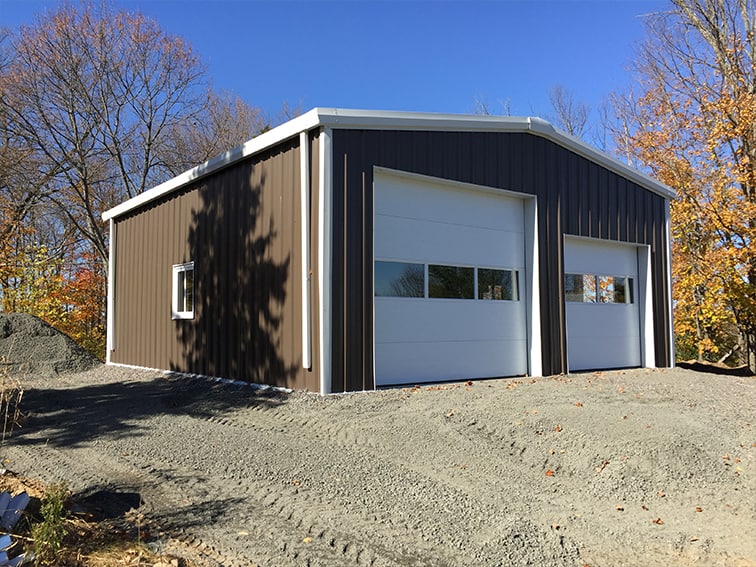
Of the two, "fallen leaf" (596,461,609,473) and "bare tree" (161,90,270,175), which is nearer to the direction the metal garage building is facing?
the fallen leaf

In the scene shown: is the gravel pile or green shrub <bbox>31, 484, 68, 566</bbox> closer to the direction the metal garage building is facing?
the green shrub

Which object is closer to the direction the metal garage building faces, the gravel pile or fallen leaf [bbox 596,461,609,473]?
the fallen leaf

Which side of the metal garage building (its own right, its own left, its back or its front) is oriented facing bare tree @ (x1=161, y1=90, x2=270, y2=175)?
back

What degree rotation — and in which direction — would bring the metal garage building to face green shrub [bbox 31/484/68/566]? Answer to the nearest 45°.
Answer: approximately 45° to its right

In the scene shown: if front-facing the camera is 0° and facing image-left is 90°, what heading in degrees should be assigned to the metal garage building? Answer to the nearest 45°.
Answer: approximately 315°

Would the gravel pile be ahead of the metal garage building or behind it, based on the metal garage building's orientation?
behind
